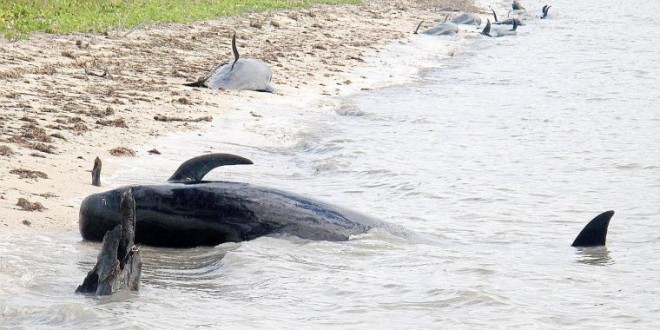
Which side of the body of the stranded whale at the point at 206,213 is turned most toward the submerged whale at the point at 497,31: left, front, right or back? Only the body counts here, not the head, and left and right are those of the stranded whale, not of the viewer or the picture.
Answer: right

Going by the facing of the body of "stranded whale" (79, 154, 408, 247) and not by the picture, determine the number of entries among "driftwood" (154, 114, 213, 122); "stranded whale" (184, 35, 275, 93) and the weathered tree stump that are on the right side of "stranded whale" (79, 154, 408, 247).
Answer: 2

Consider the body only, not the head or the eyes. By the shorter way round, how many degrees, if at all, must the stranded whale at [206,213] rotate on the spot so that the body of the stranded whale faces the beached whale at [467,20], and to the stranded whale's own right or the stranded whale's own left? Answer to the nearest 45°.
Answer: approximately 90° to the stranded whale's own right

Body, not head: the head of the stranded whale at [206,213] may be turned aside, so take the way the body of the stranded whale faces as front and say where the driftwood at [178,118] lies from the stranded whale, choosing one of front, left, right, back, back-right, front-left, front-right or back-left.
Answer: right

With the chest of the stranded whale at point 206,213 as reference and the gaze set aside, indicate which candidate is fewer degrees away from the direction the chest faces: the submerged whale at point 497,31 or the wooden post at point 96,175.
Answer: the wooden post

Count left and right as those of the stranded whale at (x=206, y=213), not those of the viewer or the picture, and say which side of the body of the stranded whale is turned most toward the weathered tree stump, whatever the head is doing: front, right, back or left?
left

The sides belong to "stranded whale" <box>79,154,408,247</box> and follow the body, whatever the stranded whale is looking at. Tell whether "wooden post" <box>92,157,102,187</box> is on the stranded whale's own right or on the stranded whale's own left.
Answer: on the stranded whale's own right

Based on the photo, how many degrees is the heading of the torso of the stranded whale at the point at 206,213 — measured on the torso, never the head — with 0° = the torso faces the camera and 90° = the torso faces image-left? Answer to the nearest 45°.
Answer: approximately 90°

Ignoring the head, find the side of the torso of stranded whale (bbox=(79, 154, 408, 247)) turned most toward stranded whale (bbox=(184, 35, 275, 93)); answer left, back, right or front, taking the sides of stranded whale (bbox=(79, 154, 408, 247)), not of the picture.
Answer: right

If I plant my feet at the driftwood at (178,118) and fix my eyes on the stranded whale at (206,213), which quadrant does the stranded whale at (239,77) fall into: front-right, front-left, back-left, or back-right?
back-left
